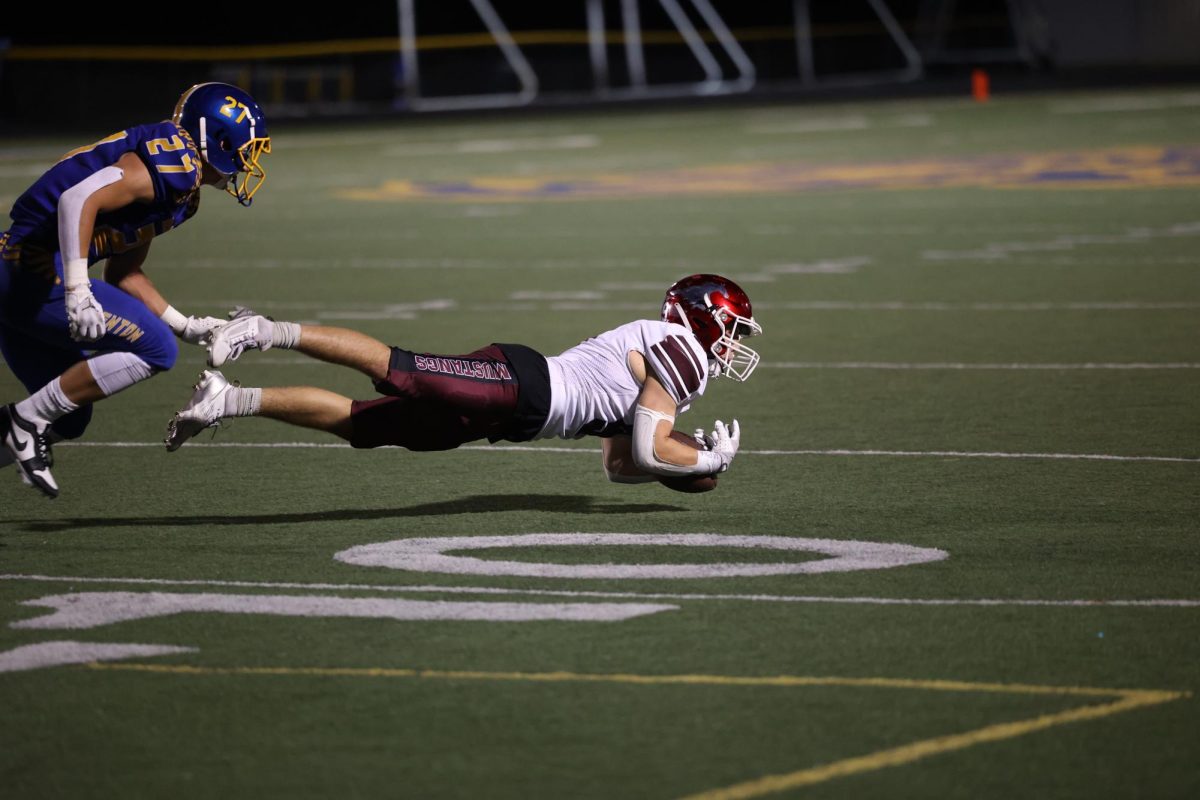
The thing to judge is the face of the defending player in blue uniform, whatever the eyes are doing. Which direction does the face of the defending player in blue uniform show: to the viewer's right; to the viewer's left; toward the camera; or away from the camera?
to the viewer's right

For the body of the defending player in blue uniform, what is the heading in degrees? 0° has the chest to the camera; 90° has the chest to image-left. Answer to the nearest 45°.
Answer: approximately 270°
